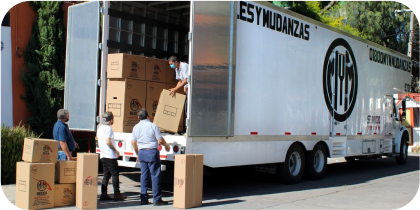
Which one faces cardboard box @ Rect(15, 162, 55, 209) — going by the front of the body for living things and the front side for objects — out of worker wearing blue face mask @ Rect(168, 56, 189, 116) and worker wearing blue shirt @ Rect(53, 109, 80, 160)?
worker wearing blue face mask @ Rect(168, 56, 189, 116)

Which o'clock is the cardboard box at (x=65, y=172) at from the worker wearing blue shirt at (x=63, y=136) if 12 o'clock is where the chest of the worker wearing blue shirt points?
The cardboard box is roughly at 3 o'clock from the worker wearing blue shirt.

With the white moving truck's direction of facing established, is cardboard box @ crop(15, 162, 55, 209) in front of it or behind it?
behind

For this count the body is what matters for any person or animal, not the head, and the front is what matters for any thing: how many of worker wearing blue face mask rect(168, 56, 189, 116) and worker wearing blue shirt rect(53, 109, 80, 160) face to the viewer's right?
1

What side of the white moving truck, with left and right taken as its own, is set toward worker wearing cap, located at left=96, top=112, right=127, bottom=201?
back

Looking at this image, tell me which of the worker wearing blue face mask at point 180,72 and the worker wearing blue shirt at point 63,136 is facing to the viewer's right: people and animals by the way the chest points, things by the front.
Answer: the worker wearing blue shirt at point 63,136

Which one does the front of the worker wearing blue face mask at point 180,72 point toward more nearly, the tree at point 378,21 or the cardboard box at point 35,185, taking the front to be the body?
the cardboard box

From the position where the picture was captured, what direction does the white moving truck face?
facing away from the viewer and to the right of the viewer

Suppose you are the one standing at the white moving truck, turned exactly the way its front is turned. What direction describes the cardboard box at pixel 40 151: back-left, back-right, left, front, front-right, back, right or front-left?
back

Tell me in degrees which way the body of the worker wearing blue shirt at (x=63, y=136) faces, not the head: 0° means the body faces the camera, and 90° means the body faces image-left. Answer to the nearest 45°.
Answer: approximately 270°
